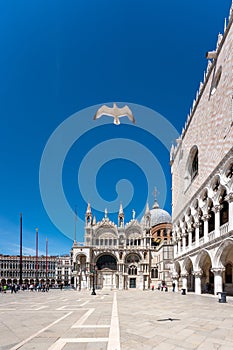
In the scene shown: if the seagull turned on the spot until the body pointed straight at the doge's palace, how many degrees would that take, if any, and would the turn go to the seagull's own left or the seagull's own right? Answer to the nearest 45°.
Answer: approximately 90° to the seagull's own left

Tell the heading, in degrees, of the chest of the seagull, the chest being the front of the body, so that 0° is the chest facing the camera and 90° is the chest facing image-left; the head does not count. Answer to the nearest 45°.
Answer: approximately 0°
